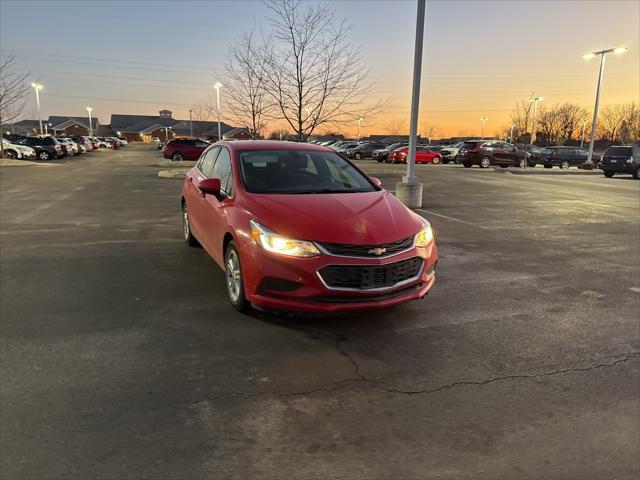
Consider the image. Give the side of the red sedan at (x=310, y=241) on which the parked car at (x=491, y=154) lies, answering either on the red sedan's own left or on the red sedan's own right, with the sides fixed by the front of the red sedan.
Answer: on the red sedan's own left

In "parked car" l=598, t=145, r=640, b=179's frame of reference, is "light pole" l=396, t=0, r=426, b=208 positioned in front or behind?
behind

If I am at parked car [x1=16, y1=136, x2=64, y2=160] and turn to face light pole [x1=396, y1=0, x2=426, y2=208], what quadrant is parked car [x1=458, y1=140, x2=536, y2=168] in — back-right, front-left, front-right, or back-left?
front-left

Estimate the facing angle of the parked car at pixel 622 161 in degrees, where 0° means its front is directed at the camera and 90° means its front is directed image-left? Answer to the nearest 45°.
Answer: approximately 225°

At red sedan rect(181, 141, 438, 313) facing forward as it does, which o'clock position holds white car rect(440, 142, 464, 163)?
The white car is roughly at 8 o'clock from the red sedan.

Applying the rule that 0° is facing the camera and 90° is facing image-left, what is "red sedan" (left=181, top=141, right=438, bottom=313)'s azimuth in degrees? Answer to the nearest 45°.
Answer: approximately 315°

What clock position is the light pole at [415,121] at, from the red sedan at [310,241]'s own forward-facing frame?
The light pole is roughly at 8 o'clock from the red sedan.

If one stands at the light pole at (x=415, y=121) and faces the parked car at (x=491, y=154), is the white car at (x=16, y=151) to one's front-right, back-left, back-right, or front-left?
front-left

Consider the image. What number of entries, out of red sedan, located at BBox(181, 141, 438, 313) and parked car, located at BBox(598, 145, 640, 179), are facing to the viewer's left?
0

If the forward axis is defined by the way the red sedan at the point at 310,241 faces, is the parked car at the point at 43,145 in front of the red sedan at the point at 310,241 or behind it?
behind

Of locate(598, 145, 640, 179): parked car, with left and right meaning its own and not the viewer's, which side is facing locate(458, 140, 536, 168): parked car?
left

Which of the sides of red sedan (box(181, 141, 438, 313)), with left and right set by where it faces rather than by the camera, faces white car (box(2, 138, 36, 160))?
back

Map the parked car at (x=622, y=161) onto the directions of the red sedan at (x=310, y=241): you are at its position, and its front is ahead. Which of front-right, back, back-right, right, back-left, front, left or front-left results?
left

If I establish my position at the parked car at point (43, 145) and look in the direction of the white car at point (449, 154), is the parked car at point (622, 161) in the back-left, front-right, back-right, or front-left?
front-right
